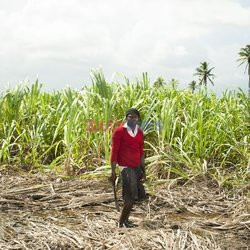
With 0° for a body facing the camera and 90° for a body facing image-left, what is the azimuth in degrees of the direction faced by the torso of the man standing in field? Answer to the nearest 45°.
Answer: approximately 315°
